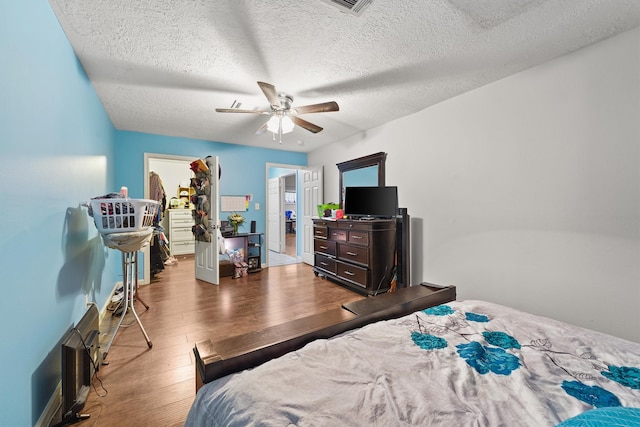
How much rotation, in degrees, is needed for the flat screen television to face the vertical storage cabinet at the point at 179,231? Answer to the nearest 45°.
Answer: approximately 90° to its right

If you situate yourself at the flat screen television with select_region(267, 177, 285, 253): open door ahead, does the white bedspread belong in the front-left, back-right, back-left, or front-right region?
back-left

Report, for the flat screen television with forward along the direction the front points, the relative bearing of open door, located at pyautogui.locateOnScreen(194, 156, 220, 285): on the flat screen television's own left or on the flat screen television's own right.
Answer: on the flat screen television's own right
